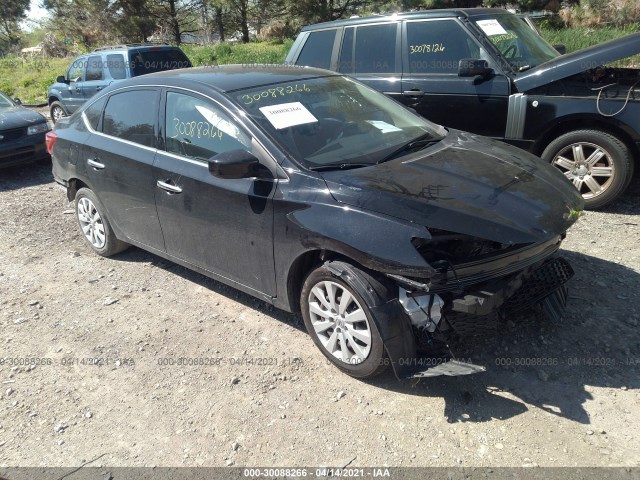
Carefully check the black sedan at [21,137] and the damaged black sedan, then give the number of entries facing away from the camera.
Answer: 0

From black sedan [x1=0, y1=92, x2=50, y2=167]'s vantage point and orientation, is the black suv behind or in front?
in front

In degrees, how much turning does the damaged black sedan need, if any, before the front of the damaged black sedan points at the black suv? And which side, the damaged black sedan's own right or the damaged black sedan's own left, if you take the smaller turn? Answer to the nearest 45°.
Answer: approximately 90° to the damaged black sedan's own left

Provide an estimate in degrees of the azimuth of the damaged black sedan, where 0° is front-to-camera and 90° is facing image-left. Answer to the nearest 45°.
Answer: approximately 315°

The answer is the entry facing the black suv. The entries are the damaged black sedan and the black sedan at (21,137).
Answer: the black sedan

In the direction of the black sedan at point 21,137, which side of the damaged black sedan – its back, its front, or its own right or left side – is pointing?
back
